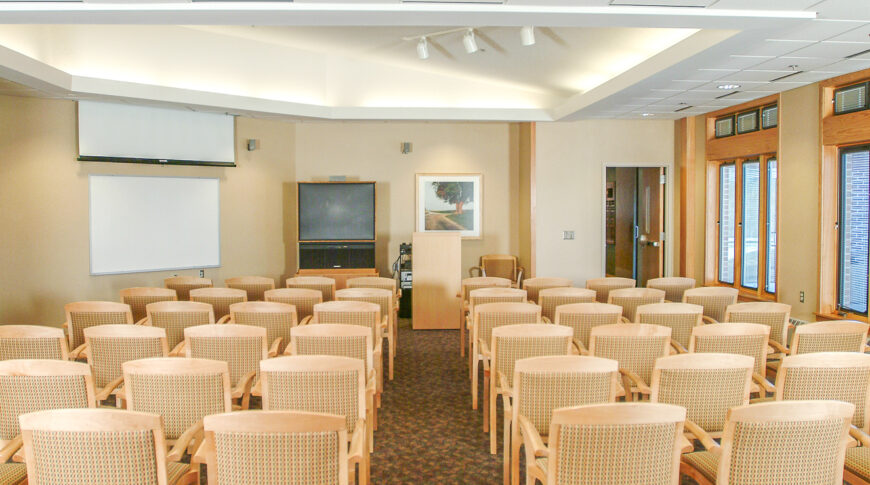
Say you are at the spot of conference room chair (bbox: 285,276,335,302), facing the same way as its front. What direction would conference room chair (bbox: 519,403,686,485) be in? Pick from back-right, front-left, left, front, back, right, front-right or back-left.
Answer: back

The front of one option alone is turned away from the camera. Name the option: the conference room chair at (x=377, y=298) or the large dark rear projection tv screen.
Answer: the conference room chair

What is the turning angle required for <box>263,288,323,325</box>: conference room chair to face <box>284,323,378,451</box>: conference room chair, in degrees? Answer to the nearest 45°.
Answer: approximately 180°

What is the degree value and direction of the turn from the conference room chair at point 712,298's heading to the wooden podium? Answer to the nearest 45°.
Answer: approximately 90° to its left

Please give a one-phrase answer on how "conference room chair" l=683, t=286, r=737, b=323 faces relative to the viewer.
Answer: facing away from the viewer

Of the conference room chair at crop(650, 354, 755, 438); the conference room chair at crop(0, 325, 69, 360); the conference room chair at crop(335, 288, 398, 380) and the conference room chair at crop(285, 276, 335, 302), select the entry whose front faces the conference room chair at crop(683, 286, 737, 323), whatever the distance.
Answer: the conference room chair at crop(650, 354, 755, 438)

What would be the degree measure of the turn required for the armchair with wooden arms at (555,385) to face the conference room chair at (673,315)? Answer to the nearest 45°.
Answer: approximately 45° to its right

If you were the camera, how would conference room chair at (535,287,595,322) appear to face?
facing away from the viewer

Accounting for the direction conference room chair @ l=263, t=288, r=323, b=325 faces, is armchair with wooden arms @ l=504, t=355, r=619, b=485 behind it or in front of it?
behind

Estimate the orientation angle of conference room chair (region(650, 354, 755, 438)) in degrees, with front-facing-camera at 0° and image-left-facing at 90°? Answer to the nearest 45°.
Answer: approximately 180°

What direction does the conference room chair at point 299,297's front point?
away from the camera

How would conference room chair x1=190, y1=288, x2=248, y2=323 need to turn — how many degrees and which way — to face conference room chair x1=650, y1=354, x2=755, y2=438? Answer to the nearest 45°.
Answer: approximately 135° to its right

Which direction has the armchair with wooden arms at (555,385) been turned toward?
away from the camera

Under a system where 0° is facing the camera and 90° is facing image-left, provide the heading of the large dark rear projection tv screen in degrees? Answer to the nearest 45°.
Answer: approximately 0°

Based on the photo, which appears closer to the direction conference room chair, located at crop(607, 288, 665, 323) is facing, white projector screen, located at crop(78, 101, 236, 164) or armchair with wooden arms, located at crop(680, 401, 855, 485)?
the white projector screen

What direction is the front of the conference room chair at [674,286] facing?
away from the camera

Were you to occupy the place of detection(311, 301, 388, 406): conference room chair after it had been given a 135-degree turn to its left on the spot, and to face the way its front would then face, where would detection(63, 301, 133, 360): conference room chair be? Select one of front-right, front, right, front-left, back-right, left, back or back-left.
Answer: front-right

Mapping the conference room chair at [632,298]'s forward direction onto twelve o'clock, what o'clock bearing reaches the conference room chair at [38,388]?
the conference room chair at [38,388] is roughly at 7 o'clock from the conference room chair at [632,298].
